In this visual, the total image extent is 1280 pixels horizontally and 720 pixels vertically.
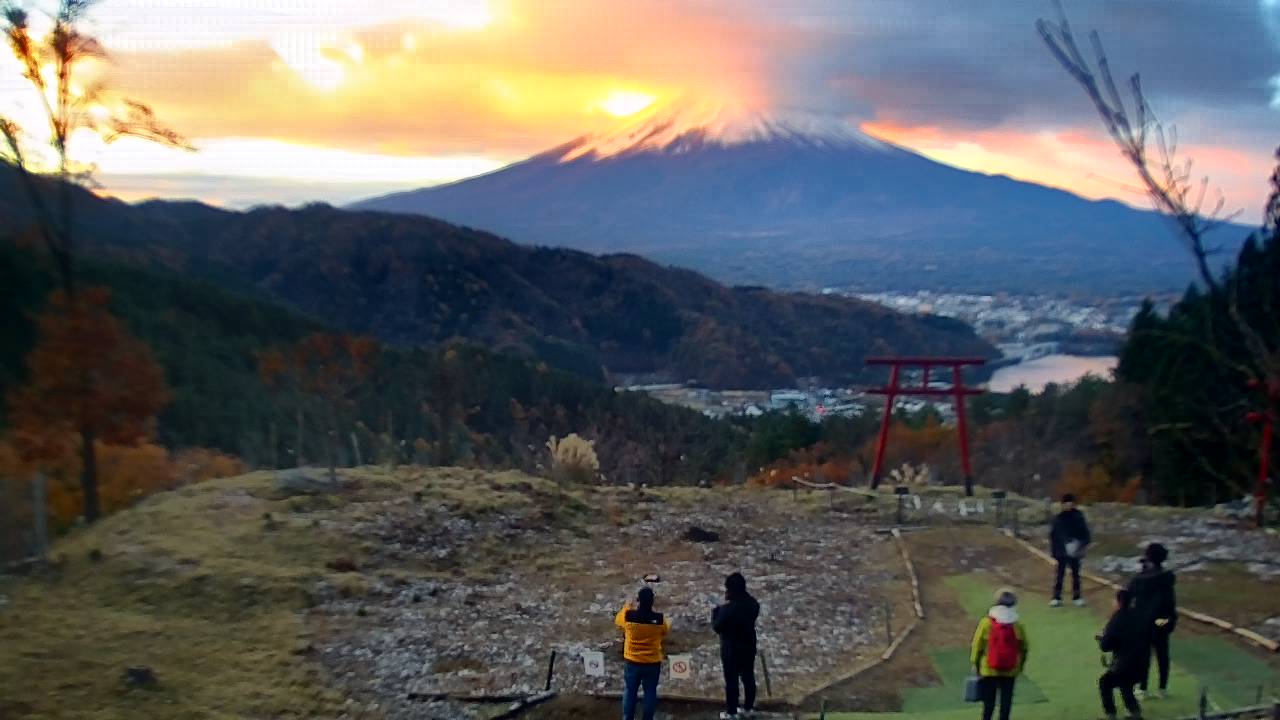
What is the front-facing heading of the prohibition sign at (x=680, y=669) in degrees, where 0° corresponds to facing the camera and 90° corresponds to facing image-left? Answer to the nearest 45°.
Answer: approximately 0°

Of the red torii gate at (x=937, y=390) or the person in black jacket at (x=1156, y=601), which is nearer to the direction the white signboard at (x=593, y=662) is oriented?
the person in black jacket

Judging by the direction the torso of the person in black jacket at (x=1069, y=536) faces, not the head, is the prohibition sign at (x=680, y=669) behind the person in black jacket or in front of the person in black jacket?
in front

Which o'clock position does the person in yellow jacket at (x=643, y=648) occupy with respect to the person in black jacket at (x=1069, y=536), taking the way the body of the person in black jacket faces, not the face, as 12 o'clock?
The person in yellow jacket is roughly at 1 o'clock from the person in black jacket.

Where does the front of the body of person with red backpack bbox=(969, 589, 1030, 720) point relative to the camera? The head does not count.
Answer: away from the camera

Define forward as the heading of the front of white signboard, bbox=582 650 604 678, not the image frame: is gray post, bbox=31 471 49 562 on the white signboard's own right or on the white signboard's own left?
on the white signboard's own right

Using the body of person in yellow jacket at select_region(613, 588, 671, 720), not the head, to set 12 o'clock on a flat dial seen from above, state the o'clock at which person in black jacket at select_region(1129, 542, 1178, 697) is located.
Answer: The person in black jacket is roughly at 3 o'clock from the person in yellow jacket.

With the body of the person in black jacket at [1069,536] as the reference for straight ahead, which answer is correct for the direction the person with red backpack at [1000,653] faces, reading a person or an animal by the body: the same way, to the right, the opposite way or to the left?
the opposite way

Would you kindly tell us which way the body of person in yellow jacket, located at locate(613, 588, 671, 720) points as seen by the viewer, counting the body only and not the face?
away from the camera

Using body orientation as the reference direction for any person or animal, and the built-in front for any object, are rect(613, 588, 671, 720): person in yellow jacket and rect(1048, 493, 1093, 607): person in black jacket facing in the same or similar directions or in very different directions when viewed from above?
very different directions

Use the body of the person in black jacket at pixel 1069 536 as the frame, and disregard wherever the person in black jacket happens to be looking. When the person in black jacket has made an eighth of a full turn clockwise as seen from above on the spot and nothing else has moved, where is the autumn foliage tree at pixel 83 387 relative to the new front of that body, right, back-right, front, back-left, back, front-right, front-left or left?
front-right

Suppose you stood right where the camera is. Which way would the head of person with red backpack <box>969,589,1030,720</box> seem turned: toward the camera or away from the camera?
away from the camera

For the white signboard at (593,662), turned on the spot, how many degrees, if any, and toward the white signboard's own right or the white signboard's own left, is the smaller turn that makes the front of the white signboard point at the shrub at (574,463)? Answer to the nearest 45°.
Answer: approximately 180°

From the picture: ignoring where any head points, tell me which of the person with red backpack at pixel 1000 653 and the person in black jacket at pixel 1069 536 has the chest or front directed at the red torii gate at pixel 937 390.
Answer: the person with red backpack
